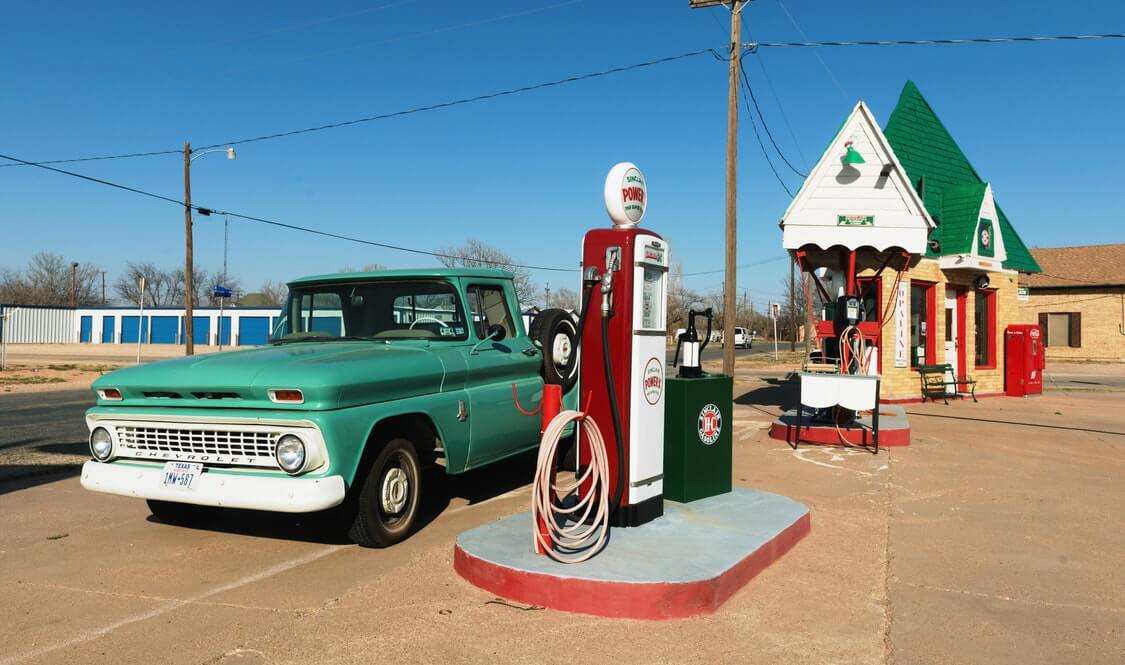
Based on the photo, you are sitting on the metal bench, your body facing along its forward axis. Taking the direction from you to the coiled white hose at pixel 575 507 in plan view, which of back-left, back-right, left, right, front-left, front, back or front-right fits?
front-right

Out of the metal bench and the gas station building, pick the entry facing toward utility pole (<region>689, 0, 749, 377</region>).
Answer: the gas station building

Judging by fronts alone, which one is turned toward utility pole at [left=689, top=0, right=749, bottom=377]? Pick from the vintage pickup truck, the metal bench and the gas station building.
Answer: the gas station building

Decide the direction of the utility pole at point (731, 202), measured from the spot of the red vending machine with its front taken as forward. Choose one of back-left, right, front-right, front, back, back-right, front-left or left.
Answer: right

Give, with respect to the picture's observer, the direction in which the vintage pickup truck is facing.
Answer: facing the viewer and to the left of the viewer

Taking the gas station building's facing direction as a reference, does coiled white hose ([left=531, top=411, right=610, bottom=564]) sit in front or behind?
in front

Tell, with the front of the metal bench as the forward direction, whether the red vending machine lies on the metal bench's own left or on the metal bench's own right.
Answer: on the metal bench's own left

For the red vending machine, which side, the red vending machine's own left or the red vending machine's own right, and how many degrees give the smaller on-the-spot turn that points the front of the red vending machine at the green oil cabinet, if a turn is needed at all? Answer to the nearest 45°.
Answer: approximately 45° to the red vending machine's own right

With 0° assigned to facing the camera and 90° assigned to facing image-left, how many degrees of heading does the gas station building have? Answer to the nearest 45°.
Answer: approximately 45°

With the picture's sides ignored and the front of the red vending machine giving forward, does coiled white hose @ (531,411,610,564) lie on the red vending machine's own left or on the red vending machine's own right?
on the red vending machine's own right

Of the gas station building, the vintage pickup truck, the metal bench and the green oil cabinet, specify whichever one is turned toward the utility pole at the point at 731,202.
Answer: the gas station building

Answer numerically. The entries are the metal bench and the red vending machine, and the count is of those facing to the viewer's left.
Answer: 0

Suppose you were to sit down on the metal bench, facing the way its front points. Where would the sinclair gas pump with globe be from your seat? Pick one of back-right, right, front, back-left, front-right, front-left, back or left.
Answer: front-right

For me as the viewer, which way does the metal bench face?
facing the viewer and to the right of the viewer

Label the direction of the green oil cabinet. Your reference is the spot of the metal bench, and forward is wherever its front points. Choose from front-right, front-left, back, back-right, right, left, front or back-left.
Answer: front-right
